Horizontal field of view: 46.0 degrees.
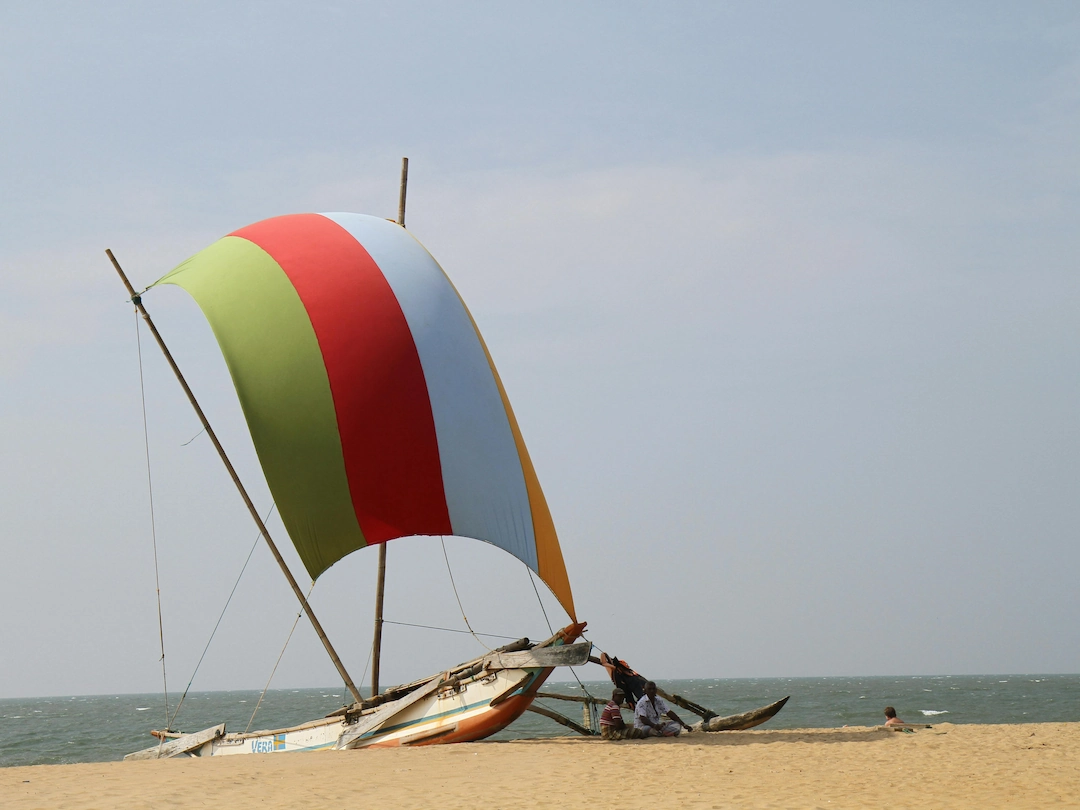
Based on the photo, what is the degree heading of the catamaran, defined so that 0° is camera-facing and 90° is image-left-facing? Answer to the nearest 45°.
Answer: approximately 270°
